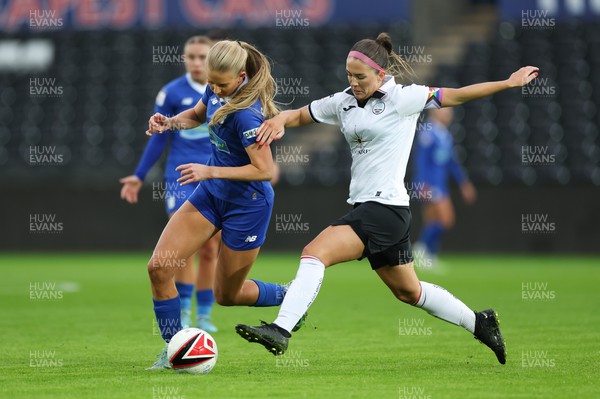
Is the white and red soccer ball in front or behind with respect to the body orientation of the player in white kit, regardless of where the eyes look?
in front

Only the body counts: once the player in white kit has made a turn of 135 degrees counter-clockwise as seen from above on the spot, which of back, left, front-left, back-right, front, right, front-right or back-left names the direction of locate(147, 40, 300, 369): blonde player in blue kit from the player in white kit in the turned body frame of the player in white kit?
back

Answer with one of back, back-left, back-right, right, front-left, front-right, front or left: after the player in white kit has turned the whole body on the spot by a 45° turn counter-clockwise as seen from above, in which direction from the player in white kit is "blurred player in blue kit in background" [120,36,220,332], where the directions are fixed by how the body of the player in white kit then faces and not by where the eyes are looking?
back-right

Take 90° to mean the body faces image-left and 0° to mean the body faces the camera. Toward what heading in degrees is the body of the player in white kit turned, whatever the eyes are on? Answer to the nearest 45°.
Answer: approximately 45°
